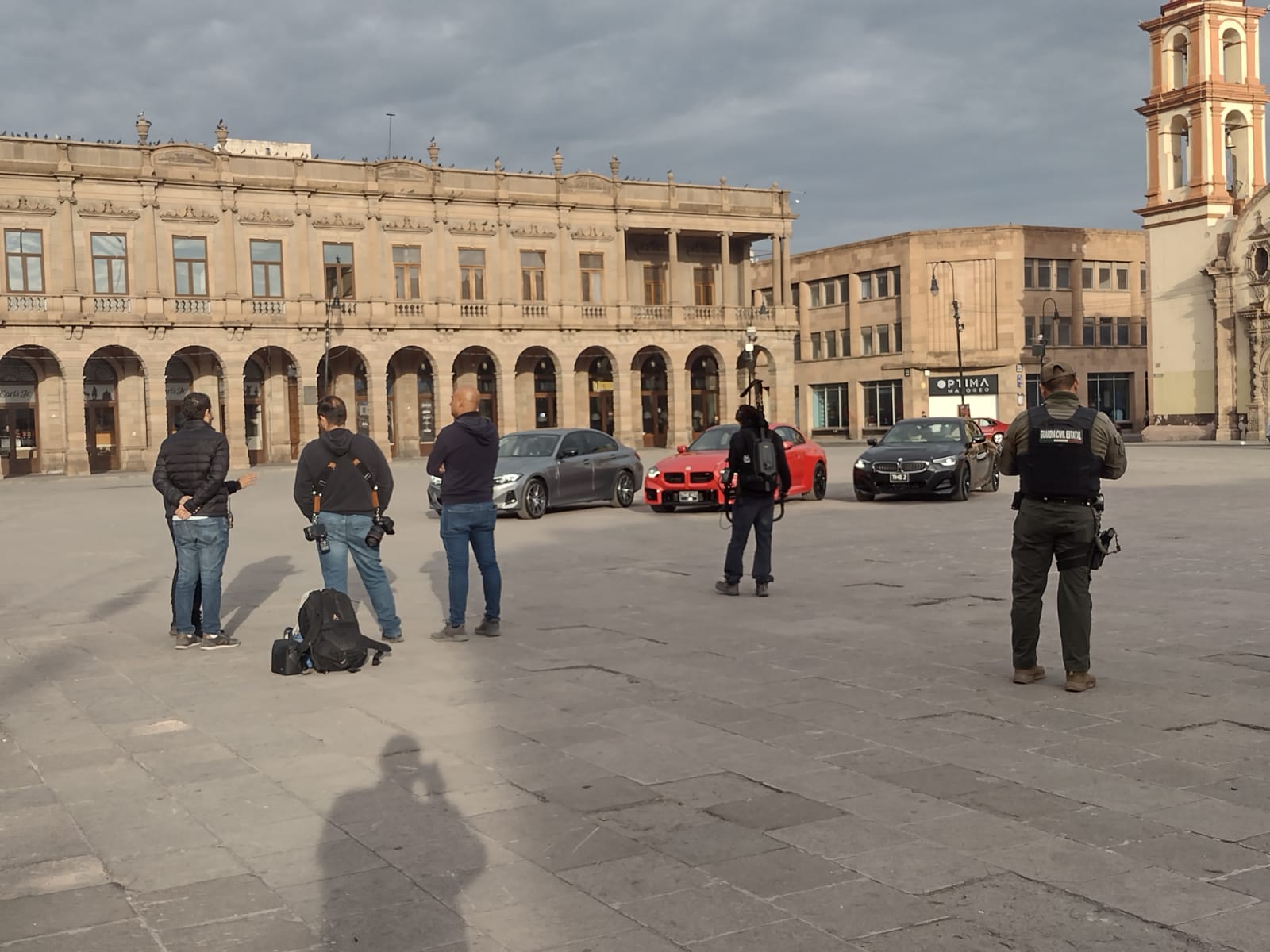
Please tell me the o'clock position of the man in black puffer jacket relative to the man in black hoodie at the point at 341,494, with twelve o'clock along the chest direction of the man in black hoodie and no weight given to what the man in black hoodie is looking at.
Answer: The man in black puffer jacket is roughly at 10 o'clock from the man in black hoodie.

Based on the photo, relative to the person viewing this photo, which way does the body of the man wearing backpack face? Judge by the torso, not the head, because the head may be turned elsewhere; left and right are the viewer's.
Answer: facing away from the viewer and to the left of the viewer

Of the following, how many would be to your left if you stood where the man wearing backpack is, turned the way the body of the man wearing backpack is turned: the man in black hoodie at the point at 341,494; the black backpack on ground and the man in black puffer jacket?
3

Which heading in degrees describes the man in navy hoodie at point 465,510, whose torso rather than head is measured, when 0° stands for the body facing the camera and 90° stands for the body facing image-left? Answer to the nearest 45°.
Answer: approximately 135°

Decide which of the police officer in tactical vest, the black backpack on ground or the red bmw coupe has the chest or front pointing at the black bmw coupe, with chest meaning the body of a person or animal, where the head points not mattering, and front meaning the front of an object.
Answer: the police officer in tactical vest

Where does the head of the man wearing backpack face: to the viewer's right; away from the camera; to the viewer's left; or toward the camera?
away from the camera

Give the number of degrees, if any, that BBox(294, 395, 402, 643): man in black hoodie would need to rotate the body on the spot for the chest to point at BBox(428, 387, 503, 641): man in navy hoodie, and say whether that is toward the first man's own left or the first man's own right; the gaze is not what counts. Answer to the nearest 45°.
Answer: approximately 90° to the first man's own right

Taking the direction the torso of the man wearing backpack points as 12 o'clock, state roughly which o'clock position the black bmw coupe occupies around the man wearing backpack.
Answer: The black bmw coupe is roughly at 2 o'clock from the man wearing backpack.

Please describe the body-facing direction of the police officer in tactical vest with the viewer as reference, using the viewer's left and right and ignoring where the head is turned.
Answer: facing away from the viewer
